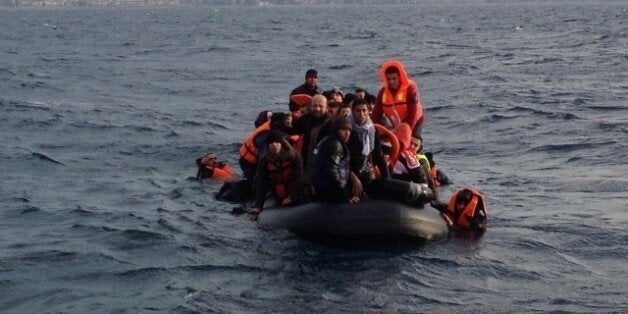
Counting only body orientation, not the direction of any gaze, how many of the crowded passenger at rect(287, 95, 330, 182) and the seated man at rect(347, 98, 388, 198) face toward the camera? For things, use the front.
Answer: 2

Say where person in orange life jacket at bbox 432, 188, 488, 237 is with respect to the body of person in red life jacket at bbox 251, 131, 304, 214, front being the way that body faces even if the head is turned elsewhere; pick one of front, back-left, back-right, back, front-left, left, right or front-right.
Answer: left

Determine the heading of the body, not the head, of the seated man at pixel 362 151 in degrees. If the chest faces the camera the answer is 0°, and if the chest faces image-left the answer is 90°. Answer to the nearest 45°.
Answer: approximately 0°

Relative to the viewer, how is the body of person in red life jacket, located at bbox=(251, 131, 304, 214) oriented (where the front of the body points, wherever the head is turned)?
toward the camera

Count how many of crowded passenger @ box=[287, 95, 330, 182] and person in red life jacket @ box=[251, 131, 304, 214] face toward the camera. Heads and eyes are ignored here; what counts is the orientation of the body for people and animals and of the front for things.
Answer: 2

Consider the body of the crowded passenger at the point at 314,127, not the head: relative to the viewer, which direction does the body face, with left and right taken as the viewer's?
facing the viewer

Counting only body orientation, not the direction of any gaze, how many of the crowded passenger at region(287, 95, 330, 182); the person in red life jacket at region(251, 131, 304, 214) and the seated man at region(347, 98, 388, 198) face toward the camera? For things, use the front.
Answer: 3

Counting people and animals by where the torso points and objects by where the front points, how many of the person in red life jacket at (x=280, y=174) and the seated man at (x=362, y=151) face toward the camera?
2

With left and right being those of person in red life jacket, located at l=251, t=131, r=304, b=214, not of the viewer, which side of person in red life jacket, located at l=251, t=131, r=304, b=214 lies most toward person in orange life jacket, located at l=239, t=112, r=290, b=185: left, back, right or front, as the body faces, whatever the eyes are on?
back
